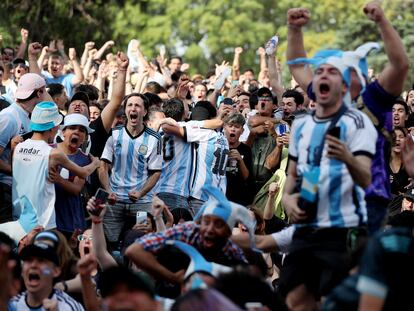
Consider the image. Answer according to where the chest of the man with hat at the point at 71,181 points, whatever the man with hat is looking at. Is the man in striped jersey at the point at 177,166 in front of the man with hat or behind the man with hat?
behind

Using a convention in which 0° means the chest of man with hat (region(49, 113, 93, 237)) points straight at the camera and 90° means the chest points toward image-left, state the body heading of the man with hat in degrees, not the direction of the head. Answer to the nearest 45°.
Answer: approximately 45°

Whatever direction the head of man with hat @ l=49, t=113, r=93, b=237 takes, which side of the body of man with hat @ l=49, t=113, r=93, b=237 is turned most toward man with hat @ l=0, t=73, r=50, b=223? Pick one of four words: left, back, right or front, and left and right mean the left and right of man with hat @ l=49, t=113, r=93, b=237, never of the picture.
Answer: right

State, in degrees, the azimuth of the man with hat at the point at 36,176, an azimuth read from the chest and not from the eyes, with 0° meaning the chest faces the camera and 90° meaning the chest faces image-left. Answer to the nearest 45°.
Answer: approximately 225°

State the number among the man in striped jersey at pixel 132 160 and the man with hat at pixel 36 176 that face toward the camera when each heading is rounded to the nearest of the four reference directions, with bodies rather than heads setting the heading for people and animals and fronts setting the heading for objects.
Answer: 1

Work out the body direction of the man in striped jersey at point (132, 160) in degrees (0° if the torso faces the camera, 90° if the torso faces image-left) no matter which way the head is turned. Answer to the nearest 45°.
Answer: approximately 0°

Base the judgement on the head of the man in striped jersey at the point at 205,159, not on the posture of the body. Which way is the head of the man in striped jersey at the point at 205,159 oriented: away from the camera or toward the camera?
away from the camera
